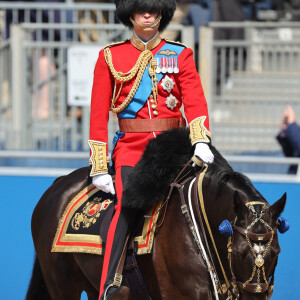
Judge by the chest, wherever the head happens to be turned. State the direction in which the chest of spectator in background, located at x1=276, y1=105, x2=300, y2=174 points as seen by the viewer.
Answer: to the viewer's left

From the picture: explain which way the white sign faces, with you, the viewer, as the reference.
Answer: facing the viewer

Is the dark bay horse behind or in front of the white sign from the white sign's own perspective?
in front

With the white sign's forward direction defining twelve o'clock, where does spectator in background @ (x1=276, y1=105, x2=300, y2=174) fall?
The spectator in background is roughly at 9 o'clock from the white sign.

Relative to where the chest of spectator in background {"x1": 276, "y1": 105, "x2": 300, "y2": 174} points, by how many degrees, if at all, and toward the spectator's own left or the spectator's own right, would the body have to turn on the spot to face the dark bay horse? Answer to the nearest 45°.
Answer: approximately 90° to the spectator's own left

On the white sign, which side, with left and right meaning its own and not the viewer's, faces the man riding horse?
front

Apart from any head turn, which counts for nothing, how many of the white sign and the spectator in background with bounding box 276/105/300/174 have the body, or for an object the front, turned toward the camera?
1

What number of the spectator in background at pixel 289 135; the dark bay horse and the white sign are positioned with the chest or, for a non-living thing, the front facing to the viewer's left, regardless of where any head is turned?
1

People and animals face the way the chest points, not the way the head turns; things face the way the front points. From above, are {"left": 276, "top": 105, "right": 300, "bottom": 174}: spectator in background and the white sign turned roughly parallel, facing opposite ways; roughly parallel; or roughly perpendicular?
roughly perpendicular

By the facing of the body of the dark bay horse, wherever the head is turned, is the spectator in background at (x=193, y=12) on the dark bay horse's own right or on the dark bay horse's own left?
on the dark bay horse's own left
